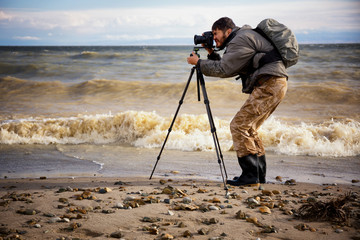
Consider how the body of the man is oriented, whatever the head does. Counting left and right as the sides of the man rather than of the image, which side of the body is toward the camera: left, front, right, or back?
left

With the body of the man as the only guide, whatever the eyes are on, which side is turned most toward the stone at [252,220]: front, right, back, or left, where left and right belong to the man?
left

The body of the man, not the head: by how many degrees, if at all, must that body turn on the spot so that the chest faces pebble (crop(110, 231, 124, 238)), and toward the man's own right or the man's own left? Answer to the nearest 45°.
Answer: approximately 45° to the man's own left

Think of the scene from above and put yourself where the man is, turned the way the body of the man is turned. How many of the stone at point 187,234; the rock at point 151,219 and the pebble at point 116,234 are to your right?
0

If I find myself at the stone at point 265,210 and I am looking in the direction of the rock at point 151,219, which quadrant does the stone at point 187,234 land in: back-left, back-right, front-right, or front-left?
front-left

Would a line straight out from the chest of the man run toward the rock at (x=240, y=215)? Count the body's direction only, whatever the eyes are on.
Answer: no

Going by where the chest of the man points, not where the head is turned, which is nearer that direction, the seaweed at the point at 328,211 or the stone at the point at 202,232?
the stone

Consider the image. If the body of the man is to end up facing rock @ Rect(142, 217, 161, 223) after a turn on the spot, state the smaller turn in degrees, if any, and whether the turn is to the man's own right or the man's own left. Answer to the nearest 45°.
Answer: approximately 45° to the man's own left

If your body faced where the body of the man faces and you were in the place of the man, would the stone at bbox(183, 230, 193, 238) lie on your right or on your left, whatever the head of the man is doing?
on your left
